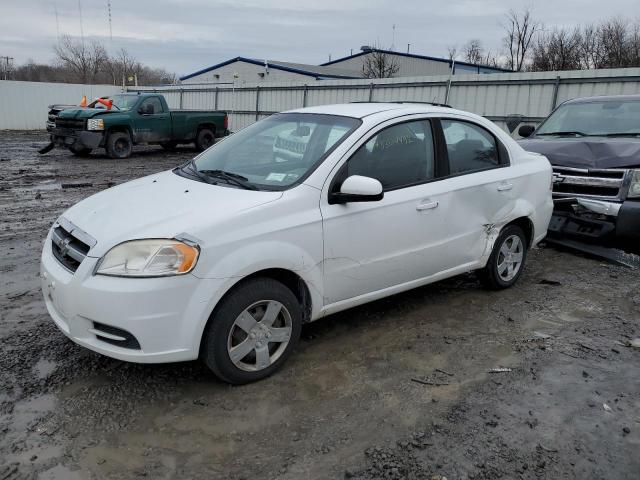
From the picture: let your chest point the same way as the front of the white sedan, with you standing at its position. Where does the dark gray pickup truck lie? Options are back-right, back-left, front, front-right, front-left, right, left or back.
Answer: back

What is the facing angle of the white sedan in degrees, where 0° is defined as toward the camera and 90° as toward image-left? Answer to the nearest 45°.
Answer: approximately 45°

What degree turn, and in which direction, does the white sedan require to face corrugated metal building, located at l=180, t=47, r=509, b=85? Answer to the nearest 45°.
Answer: approximately 135° to its right

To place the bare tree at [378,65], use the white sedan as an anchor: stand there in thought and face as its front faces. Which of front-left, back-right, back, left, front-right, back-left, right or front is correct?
back-right
